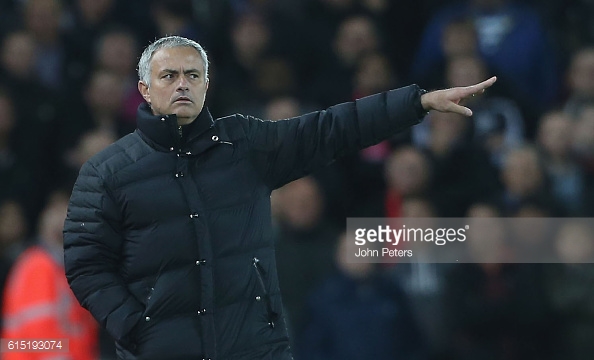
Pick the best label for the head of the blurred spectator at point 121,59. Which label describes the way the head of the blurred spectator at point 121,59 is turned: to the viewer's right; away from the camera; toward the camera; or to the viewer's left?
toward the camera

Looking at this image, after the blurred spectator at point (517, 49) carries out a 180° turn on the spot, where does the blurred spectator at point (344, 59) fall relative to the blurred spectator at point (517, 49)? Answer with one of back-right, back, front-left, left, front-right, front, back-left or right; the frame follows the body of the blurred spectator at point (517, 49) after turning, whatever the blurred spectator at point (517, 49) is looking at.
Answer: left

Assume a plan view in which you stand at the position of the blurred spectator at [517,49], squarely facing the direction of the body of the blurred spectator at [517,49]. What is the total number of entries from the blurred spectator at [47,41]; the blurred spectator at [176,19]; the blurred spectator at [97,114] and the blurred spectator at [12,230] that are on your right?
4

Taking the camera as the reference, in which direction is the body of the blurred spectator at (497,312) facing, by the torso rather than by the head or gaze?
toward the camera

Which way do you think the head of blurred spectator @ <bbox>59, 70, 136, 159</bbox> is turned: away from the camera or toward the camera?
toward the camera

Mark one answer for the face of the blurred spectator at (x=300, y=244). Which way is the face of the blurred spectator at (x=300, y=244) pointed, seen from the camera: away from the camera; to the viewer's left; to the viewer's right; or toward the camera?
toward the camera

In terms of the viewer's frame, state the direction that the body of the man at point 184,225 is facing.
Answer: toward the camera

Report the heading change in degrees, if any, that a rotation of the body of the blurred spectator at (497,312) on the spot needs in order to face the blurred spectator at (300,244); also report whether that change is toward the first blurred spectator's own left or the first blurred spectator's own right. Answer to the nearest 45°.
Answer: approximately 90° to the first blurred spectator's own right

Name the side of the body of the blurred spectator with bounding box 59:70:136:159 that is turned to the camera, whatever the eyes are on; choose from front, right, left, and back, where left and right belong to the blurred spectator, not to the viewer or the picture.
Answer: front

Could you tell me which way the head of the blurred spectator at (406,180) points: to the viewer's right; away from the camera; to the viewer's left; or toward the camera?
toward the camera

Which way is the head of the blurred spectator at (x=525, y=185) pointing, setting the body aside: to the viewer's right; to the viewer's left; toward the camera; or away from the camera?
toward the camera

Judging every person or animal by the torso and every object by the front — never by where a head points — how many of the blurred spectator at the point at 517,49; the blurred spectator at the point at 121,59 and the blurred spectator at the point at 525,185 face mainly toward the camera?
3

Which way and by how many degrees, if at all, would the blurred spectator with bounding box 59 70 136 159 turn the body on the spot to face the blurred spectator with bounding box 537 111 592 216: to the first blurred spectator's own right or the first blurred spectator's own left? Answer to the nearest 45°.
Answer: approximately 90° to the first blurred spectator's own left
